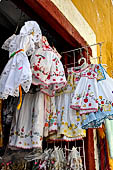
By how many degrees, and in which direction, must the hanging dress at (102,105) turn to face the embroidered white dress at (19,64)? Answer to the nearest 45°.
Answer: approximately 45° to its right

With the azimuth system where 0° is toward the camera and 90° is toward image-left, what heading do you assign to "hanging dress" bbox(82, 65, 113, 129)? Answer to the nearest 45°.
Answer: approximately 0°

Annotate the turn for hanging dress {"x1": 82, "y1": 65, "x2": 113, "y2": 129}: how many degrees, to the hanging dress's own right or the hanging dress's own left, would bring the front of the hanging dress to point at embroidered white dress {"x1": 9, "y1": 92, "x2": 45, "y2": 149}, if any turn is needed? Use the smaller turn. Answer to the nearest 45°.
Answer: approximately 90° to the hanging dress's own right

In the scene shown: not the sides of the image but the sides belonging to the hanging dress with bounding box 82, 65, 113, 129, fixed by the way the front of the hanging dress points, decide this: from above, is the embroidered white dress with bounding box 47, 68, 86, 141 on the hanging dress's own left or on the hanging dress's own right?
on the hanging dress's own right

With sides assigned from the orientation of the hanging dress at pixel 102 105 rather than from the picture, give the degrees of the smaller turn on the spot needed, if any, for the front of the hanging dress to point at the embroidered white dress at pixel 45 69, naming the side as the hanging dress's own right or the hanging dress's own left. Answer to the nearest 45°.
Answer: approximately 90° to the hanging dress's own right

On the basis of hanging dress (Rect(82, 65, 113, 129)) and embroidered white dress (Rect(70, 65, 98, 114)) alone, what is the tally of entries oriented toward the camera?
2
